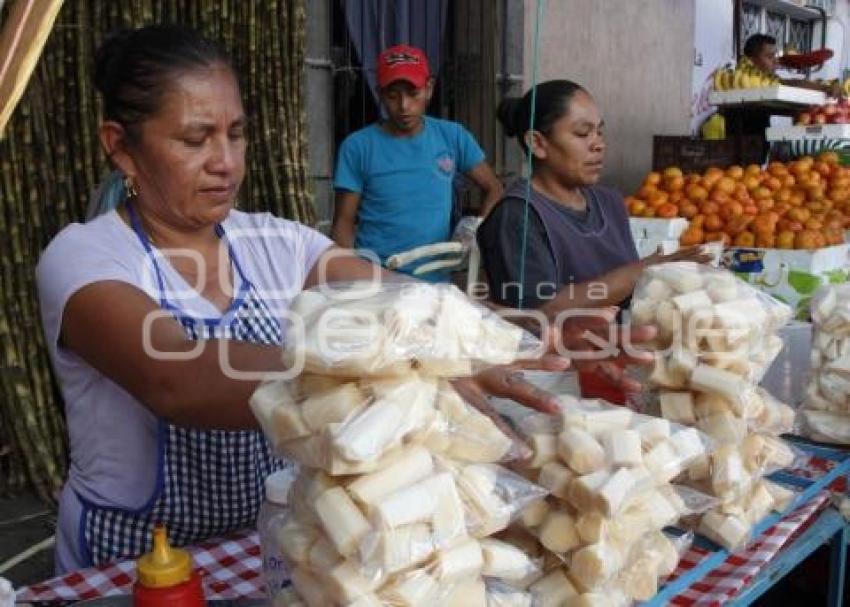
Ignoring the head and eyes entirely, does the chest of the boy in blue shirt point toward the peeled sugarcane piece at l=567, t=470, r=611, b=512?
yes

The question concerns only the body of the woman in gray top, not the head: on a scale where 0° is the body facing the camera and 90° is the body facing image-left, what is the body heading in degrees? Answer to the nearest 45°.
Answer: approximately 315°

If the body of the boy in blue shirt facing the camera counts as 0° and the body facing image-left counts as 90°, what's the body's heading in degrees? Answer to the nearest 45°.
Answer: approximately 0°

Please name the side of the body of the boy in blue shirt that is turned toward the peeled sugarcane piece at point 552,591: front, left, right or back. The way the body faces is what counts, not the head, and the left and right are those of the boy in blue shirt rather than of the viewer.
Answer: front

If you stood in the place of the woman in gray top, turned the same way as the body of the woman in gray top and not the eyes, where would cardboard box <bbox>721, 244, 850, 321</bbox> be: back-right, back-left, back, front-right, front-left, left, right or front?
left

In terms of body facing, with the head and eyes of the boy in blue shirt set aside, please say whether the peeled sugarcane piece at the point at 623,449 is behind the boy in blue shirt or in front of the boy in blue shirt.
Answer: in front

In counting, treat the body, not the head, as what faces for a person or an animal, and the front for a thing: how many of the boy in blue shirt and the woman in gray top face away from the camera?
0

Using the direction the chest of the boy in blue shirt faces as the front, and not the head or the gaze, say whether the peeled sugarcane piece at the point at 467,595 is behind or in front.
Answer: in front
